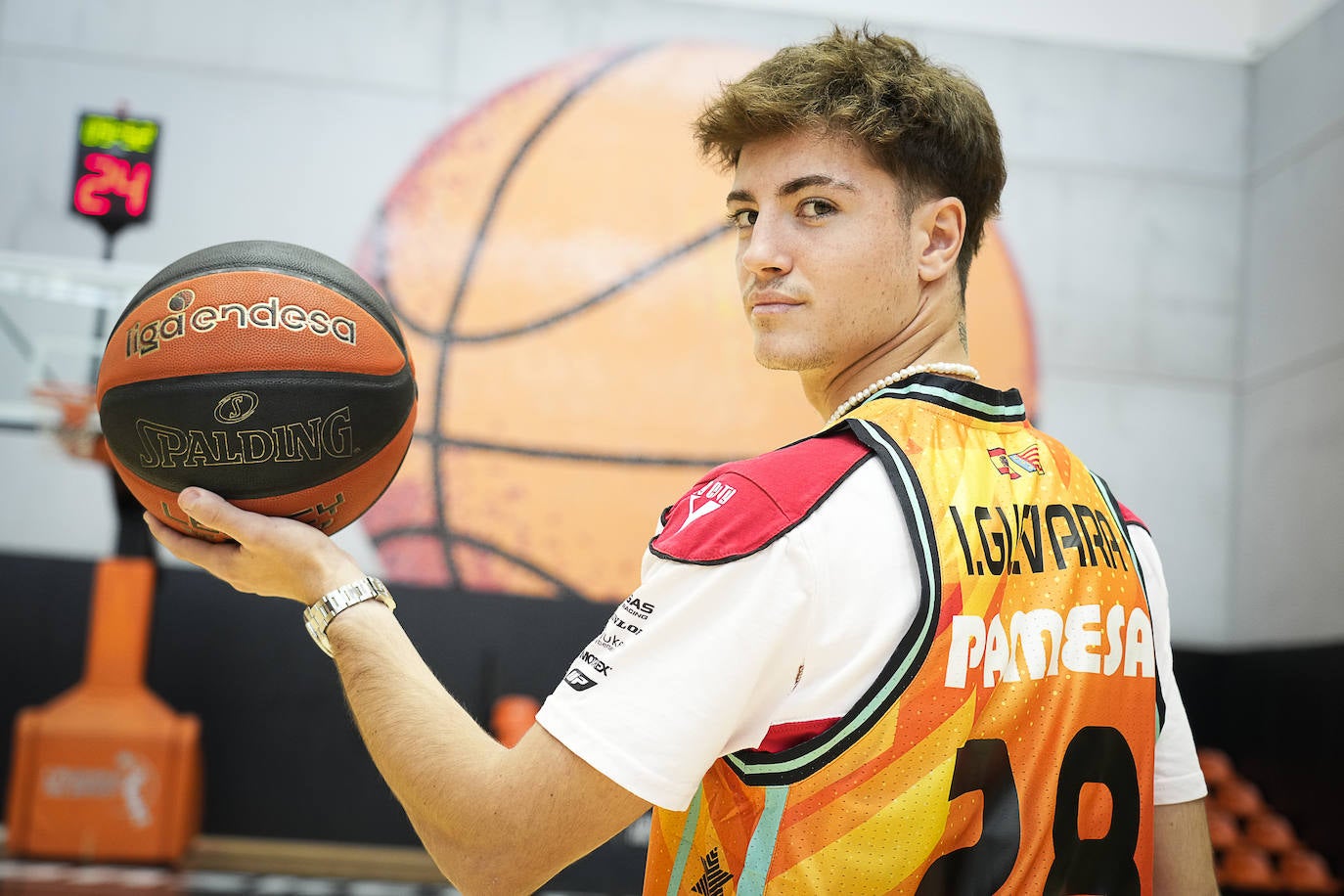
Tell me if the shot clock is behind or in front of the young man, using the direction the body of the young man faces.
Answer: in front

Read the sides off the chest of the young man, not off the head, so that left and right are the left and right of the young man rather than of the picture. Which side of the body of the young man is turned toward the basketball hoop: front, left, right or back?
front

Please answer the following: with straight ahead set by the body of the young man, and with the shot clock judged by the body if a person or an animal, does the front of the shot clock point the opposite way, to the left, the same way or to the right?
the opposite way

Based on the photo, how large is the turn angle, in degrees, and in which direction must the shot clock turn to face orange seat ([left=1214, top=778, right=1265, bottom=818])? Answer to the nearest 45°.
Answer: approximately 90° to its left

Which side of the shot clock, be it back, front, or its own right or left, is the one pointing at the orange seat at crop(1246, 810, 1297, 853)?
left

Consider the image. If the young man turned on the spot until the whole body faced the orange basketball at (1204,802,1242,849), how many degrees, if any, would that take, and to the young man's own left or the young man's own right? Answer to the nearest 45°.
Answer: approximately 90° to the young man's own right

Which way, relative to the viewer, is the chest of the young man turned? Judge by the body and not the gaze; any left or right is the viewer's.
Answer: facing away from the viewer and to the left of the viewer

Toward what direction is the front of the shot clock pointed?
toward the camera

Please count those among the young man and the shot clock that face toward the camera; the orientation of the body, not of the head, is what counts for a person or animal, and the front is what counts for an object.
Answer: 1

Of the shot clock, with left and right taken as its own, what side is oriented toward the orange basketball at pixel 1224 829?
left
